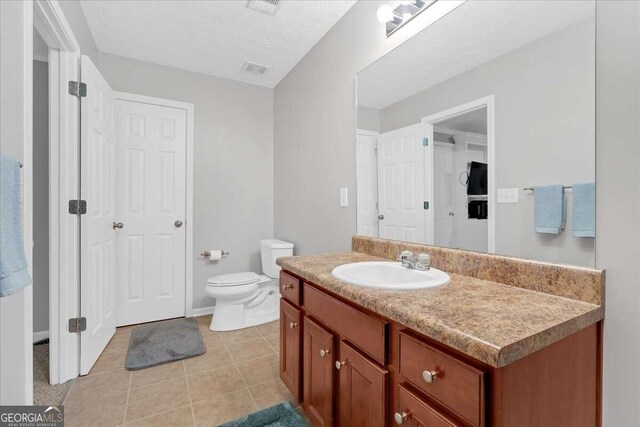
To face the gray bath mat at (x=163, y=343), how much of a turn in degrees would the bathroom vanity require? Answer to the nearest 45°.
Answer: approximately 45° to its right

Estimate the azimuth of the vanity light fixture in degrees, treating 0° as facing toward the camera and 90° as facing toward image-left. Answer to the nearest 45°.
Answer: approximately 45°
